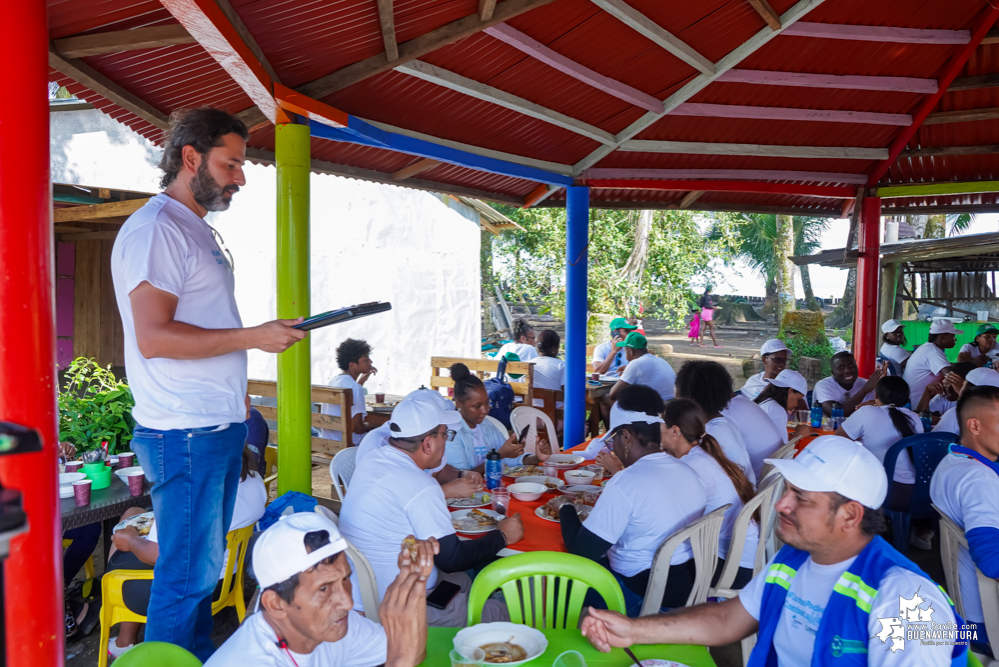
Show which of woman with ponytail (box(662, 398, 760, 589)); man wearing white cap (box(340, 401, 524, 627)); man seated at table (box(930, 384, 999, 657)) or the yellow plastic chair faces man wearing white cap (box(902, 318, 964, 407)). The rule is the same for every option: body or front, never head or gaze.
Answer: man wearing white cap (box(340, 401, 524, 627))

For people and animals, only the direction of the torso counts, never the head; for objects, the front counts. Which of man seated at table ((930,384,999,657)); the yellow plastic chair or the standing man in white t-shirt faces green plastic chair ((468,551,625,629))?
the standing man in white t-shirt

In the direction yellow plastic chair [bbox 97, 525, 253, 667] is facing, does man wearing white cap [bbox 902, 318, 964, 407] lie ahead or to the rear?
to the rear

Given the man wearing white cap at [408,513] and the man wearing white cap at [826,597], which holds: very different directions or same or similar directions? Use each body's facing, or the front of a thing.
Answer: very different directions

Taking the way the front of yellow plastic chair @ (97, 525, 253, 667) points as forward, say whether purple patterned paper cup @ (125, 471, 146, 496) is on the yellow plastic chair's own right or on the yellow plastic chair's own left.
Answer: on the yellow plastic chair's own right

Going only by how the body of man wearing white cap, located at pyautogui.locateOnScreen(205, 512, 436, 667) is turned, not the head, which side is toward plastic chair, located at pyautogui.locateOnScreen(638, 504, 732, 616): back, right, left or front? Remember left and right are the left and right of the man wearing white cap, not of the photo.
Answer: left

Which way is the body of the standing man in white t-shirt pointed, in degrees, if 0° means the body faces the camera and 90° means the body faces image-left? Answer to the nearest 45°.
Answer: approximately 270°

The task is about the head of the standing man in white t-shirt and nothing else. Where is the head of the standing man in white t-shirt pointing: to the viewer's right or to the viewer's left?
to the viewer's right

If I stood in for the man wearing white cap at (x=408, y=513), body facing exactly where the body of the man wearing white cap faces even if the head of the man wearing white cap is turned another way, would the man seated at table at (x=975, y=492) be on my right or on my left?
on my right

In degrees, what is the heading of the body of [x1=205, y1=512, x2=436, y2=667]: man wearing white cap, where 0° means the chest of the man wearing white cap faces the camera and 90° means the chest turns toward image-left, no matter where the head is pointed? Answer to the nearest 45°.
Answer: approximately 315°

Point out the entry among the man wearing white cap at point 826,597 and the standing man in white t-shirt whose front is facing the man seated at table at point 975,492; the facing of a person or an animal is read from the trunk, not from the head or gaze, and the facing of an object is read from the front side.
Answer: the standing man in white t-shirt
